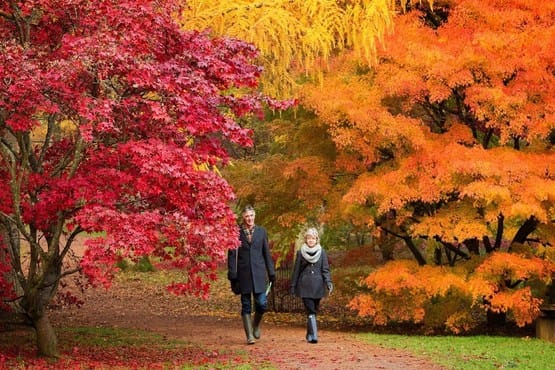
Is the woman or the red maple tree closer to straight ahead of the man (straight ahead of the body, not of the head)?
the red maple tree

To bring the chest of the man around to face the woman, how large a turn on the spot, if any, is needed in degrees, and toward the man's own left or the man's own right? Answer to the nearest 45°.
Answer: approximately 135° to the man's own left

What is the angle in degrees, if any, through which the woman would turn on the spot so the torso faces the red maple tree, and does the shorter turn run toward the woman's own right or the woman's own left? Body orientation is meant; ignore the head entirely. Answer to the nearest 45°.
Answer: approximately 45° to the woman's own right

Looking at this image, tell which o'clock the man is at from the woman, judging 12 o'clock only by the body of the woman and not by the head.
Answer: The man is roughly at 2 o'clock from the woman.

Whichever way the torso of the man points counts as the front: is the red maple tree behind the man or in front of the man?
in front

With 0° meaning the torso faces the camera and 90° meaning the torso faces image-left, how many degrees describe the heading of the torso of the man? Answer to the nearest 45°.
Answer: approximately 0°

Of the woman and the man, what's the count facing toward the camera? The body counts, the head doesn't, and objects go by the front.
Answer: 2

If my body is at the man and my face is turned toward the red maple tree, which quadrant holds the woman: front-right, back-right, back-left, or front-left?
back-left
